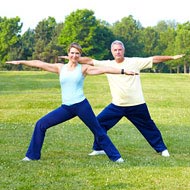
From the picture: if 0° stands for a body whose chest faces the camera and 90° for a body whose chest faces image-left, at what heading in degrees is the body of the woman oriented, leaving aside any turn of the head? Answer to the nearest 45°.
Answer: approximately 0°

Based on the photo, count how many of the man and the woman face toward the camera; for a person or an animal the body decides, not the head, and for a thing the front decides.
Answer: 2

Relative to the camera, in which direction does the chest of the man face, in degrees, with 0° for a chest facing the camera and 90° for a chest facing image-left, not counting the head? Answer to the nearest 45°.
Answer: approximately 0°

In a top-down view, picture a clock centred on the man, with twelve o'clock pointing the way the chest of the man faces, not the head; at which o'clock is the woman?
The woman is roughly at 2 o'clock from the man.
